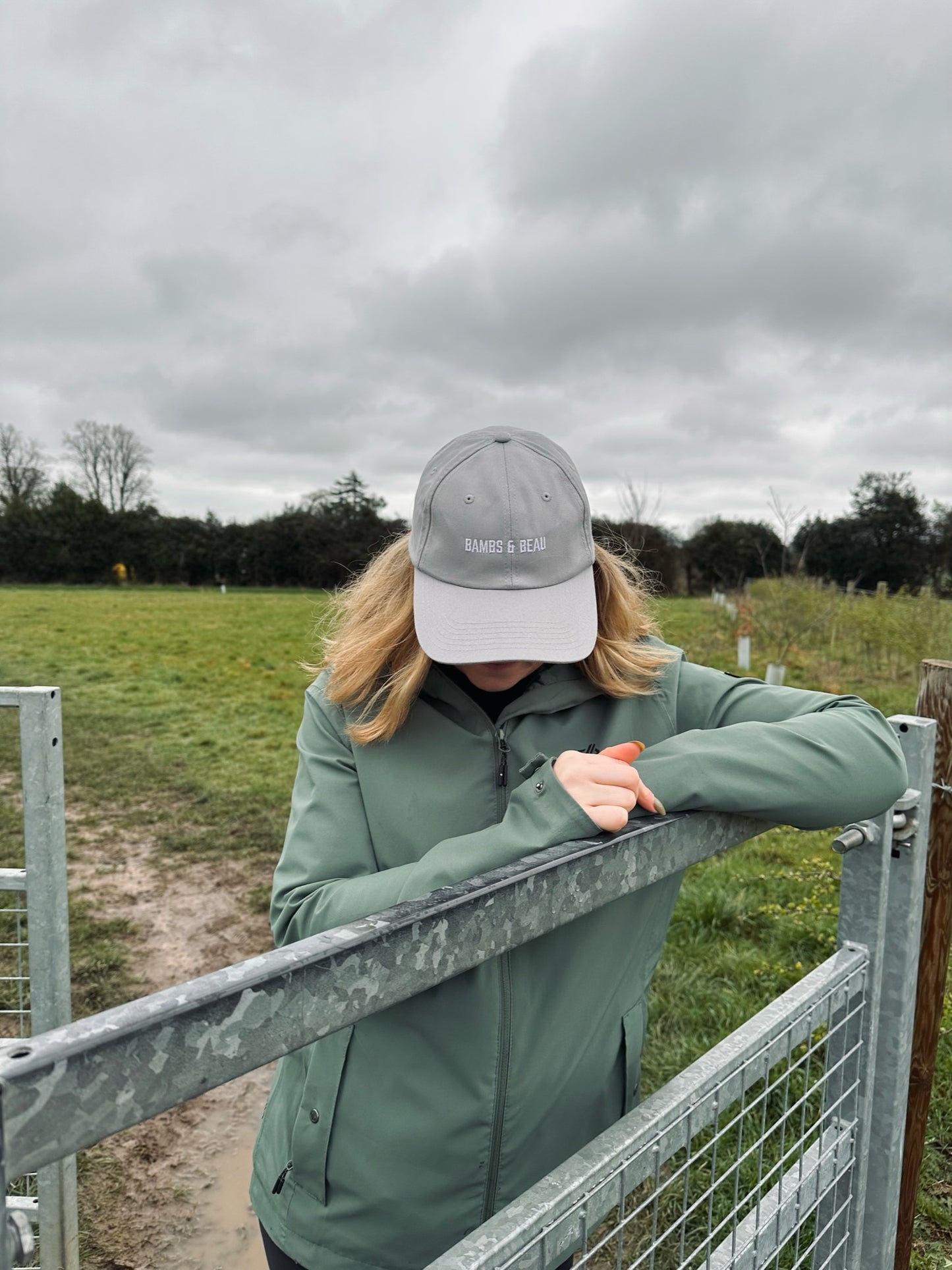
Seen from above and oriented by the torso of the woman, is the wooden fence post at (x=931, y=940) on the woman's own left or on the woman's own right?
on the woman's own left

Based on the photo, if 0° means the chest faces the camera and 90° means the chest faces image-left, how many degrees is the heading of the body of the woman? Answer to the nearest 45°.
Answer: approximately 0°

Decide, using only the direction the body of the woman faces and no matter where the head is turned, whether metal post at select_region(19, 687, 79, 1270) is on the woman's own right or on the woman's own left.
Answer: on the woman's own right
